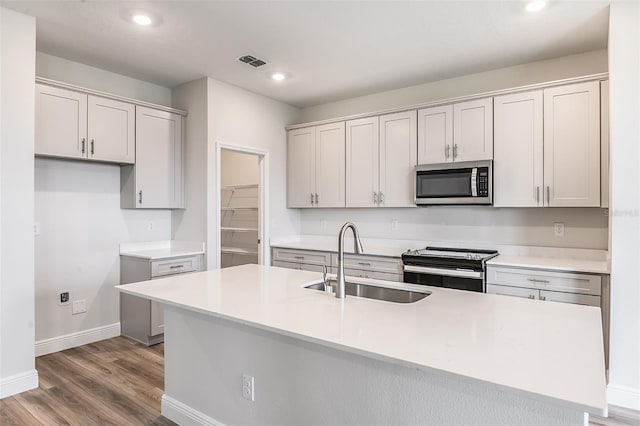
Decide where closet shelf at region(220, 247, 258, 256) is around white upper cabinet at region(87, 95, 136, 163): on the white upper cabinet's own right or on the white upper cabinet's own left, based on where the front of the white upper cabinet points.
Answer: on the white upper cabinet's own left

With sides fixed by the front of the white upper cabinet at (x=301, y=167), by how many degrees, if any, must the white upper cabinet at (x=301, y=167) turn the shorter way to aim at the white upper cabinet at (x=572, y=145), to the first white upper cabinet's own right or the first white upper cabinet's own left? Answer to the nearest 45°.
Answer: approximately 90° to the first white upper cabinet's own left

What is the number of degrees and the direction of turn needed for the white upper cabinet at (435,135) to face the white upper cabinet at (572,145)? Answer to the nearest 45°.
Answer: approximately 135° to its left
